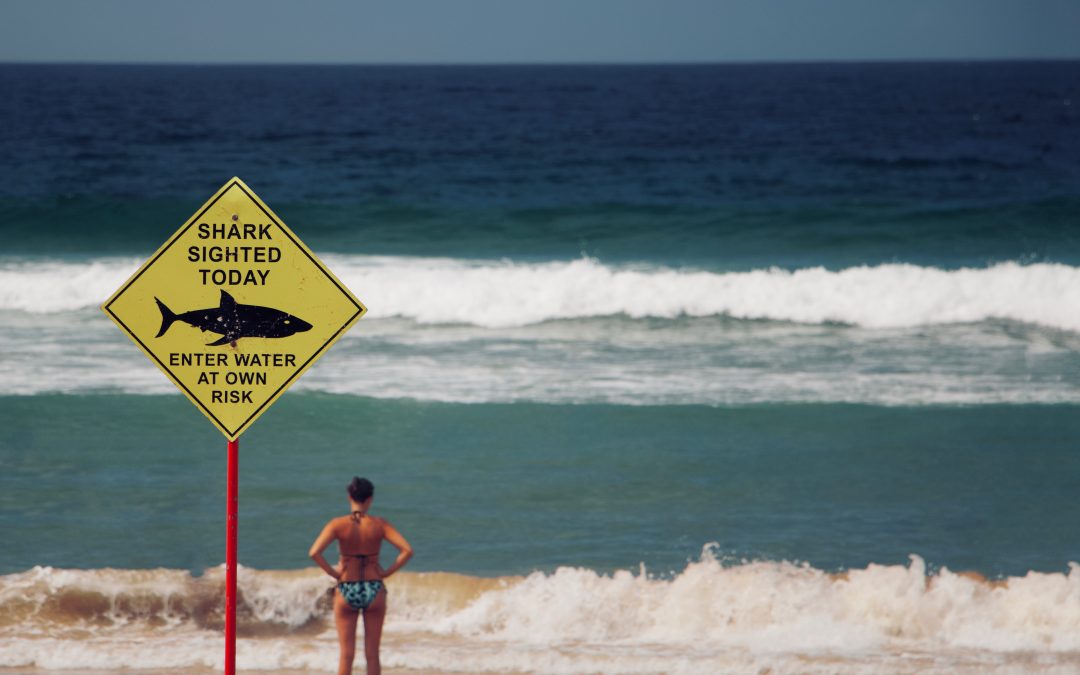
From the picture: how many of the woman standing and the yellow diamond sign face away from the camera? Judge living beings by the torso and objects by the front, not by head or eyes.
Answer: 1

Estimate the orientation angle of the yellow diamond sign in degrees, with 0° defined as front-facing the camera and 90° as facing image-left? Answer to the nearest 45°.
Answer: approximately 0°

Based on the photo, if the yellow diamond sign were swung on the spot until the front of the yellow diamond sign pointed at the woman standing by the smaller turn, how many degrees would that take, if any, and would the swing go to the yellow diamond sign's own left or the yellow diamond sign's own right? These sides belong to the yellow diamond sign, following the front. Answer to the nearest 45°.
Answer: approximately 135° to the yellow diamond sign's own left

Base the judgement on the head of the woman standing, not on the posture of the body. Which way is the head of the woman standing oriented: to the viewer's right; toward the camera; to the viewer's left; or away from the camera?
away from the camera

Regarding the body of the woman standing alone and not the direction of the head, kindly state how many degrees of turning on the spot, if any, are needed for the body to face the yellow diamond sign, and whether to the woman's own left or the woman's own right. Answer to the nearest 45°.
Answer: approximately 135° to the woman's own left

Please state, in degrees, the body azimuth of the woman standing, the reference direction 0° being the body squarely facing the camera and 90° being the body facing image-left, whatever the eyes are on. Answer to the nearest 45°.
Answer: approximately 180°

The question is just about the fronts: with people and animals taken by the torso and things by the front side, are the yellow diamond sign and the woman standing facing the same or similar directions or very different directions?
very different directions

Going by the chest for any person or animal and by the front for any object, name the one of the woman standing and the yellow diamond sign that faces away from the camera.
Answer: the woman standing
